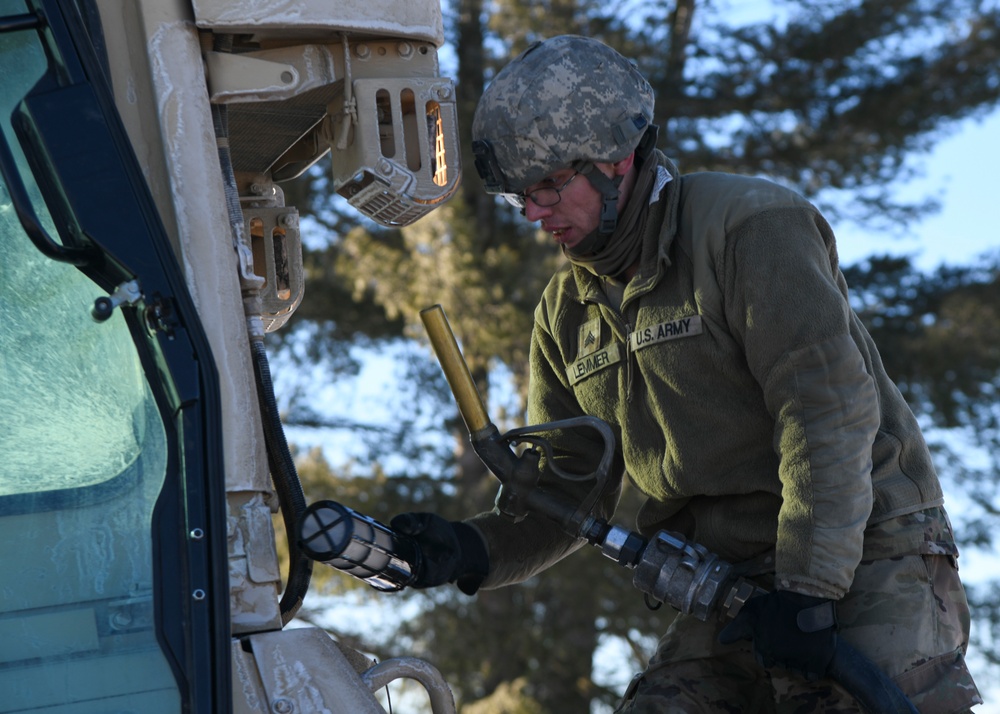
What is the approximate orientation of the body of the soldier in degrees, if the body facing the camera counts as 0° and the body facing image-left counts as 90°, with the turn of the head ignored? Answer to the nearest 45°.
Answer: approximately 45°
